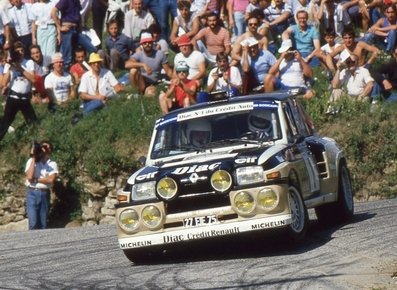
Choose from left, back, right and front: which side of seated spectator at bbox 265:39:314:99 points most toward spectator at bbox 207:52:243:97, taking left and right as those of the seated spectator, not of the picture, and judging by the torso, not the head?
right

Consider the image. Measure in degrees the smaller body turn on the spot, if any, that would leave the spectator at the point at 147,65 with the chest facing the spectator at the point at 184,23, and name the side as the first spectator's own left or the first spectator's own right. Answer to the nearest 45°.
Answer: approximately 135° to the first spectator's own left

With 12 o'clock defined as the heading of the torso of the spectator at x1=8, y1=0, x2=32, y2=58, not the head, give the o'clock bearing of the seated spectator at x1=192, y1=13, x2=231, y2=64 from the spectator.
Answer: The seated spectator is roughly at 10 o'clock from the spectator.

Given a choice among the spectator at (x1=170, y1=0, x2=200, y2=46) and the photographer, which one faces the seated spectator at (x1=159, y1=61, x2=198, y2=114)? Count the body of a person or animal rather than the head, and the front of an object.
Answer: the spectator

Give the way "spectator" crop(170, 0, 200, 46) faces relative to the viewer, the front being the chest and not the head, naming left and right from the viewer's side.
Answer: facing the viewer

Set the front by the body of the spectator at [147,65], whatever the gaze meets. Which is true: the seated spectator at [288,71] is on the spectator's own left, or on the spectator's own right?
on the spectator's own left

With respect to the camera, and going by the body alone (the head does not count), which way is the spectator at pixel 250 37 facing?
toward the camera

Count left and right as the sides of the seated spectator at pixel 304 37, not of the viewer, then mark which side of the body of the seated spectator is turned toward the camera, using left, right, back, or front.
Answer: front
